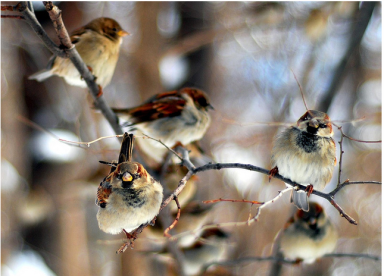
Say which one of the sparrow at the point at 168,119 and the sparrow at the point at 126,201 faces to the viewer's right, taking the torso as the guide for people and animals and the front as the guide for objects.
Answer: the sparrow at the point at 168,119

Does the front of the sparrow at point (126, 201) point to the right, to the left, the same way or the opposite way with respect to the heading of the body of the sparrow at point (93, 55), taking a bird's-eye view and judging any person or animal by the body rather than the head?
to the right

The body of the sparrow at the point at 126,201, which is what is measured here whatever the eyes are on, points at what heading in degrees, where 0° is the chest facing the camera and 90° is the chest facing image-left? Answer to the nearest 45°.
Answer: approximately 0°

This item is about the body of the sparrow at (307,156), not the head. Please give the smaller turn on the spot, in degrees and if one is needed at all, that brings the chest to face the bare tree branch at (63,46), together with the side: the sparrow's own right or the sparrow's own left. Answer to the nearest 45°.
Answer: approximately 45° to the sparrow's own right

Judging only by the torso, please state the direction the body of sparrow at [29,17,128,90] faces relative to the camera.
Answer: to the viewer's right

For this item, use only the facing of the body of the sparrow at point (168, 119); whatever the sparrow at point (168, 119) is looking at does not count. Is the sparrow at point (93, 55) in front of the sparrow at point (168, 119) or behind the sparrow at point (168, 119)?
behind
